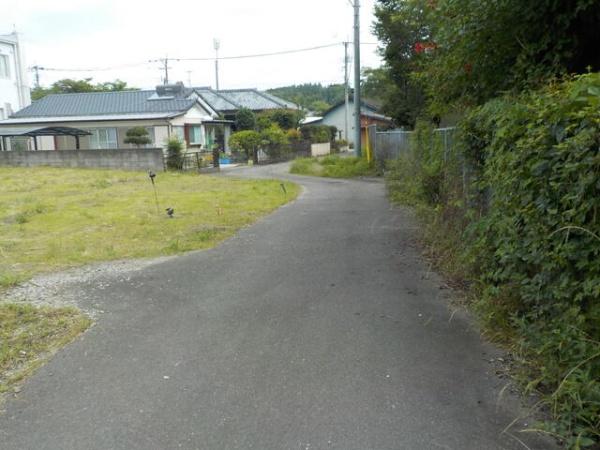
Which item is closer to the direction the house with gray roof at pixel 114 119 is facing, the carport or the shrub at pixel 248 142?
the shrub

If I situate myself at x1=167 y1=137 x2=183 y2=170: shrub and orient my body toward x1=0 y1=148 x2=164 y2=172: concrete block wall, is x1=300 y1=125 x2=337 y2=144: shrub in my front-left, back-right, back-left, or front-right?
back-right

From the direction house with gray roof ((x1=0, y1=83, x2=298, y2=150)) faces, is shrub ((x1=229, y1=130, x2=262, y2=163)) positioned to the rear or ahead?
ahead

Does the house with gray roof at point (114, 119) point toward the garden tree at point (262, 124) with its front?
no

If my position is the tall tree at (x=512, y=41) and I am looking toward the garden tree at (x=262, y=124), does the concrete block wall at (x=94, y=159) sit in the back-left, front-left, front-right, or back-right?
front-left

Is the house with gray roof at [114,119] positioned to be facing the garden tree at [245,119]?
no

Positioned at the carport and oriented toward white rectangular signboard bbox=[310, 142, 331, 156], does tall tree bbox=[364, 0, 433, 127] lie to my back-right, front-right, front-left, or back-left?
front-right

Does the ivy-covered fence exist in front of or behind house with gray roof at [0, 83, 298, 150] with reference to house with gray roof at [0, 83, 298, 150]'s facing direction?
in front

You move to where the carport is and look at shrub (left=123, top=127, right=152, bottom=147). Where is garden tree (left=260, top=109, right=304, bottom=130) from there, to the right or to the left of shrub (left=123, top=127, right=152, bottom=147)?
left

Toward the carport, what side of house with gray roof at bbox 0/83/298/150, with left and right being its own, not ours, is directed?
right

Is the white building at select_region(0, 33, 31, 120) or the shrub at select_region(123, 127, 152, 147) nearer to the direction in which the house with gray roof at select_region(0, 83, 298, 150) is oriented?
the shrub

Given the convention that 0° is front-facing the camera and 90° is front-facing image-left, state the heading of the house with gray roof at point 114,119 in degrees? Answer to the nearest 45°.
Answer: approximately 315°

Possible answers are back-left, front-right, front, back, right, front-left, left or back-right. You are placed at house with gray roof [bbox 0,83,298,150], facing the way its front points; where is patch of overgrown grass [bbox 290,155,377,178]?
front
